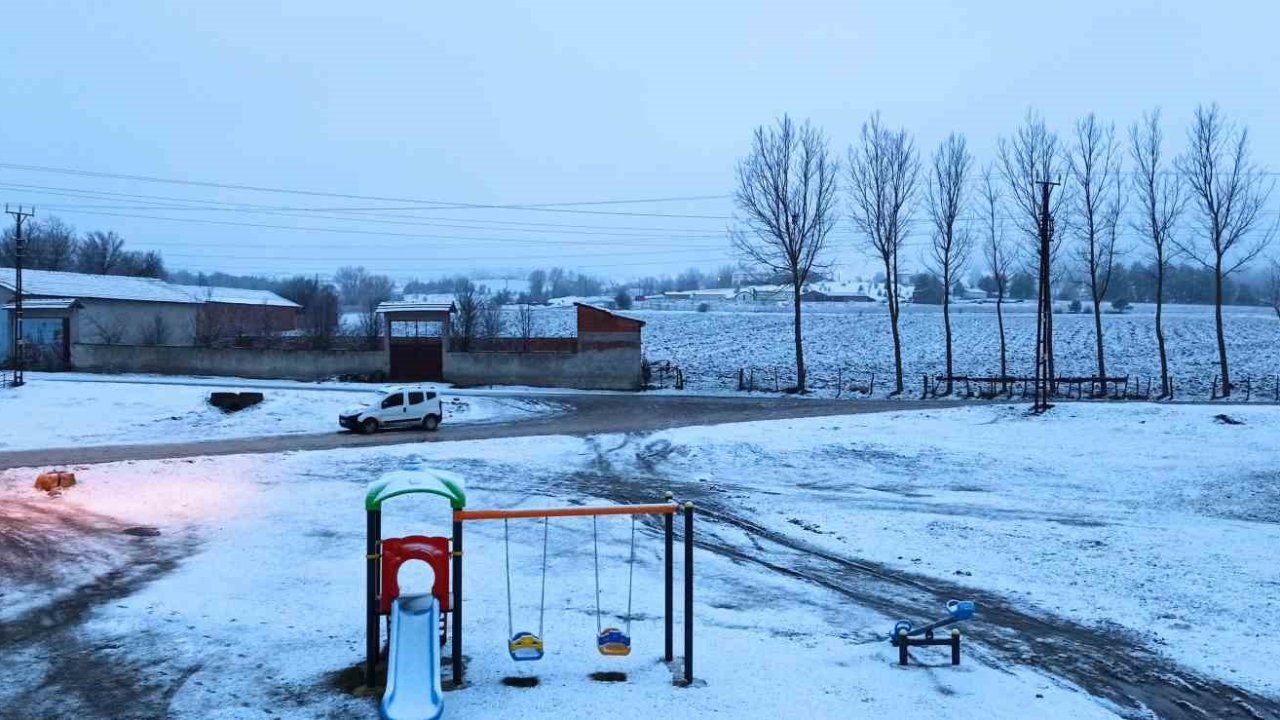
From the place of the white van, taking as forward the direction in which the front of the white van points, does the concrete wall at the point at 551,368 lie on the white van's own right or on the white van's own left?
on the white van's own right

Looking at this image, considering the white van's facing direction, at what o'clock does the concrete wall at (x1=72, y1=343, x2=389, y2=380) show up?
The concrete wall is roughly at 2 o'clock from the white van.

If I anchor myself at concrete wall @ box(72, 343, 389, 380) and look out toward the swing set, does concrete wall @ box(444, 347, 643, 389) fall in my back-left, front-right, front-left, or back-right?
front-left

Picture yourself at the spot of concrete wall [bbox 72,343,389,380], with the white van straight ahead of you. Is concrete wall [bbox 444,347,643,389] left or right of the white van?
left

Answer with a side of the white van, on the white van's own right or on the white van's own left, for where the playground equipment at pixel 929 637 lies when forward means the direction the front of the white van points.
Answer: on the white van's own left

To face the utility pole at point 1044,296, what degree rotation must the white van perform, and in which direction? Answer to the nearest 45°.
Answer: approximately 180°

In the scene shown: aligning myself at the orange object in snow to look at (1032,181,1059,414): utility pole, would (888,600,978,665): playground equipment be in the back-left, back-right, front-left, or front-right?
front-right

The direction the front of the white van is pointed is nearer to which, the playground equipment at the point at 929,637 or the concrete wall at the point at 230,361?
the concrete wall

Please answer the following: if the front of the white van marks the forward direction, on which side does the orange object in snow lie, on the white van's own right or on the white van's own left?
on the white van's own left

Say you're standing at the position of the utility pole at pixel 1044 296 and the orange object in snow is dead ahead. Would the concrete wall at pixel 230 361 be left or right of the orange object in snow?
right

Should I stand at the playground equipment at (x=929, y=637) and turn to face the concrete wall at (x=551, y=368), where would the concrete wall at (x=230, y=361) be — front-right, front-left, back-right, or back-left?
front-left

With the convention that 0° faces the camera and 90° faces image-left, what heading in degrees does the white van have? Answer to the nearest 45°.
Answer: approximately 90°

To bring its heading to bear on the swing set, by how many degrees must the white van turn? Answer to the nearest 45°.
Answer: approximately 90° to its left

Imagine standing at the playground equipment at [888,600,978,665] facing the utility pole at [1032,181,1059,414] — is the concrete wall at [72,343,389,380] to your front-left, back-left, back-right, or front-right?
front-left

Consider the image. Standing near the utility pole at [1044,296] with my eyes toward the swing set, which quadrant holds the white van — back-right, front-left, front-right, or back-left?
front-right
